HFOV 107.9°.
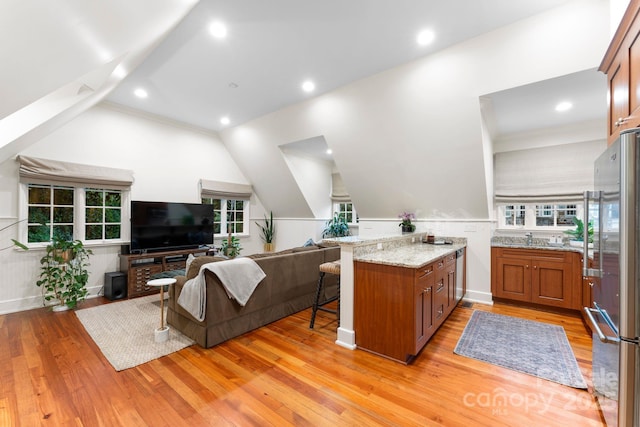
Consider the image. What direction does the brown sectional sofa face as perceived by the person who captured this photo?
facing away from the viewer and to the left of the viewer

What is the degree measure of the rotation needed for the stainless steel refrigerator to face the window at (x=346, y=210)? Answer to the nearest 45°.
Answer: approximately 45° to its right

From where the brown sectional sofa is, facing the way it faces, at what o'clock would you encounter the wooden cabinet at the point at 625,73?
The wooden cabinet is roughly at 6 o'clock from the brown sectional sofa.

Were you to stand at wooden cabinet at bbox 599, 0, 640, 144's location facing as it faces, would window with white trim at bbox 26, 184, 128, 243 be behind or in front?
in front

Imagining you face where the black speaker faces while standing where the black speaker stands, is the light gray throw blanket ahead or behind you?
ahead

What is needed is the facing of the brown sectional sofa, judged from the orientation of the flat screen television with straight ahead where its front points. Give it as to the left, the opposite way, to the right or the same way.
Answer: the opposite way

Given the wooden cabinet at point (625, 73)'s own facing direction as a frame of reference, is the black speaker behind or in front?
in front

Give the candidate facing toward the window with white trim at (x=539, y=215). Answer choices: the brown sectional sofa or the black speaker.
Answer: the black speaker

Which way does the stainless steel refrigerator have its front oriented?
to the viewer's left

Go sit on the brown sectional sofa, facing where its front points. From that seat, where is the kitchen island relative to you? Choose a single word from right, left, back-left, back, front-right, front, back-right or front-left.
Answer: back

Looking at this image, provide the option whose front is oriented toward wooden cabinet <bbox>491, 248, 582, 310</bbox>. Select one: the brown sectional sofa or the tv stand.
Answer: the tv stand

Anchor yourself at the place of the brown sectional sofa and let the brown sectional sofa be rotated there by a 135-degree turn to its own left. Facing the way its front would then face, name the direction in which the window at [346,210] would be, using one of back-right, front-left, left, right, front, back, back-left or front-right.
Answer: back-left

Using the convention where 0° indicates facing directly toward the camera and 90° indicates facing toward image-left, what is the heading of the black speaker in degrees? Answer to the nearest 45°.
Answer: approximately 315°
